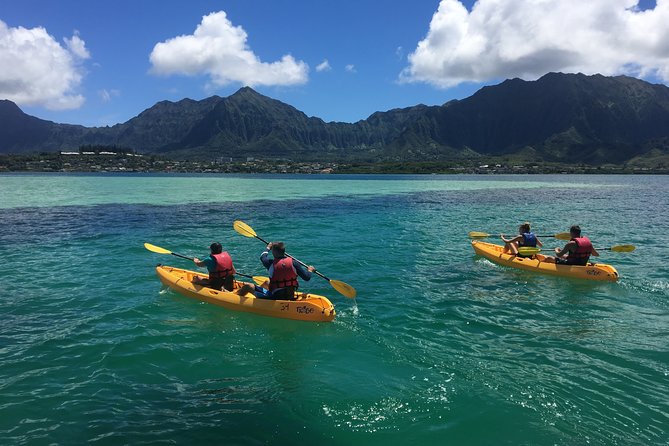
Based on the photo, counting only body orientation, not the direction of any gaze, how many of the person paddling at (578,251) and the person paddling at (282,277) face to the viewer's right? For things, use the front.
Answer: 0

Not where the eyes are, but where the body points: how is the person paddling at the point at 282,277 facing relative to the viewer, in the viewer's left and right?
facing away from the viewer and to the left of the viewer

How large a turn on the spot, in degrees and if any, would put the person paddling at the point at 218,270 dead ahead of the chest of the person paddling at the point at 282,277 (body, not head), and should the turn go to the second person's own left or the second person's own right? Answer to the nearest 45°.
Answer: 0° — they already face them

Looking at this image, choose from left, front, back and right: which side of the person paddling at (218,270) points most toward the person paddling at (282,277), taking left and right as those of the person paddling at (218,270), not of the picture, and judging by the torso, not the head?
back

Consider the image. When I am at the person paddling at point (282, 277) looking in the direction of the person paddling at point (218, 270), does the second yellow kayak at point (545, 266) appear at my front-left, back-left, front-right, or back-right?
back-right

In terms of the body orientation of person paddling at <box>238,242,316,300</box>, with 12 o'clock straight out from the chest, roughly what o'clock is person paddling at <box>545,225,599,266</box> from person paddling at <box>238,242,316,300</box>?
person paddling at <box>545,225,599,266</box> is roughly at 4 o'clock from person paddling at <box>238,242,316,300</box>.

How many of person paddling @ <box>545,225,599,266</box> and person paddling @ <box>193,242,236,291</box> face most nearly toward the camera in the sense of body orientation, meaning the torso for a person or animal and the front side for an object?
0

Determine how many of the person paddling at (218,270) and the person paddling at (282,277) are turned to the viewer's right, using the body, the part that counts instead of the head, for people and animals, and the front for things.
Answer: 0

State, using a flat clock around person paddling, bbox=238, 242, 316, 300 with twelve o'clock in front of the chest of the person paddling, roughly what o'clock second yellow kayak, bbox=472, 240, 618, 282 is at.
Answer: The second yellow kayak is roughly at 4 o'clock from the person paddling.

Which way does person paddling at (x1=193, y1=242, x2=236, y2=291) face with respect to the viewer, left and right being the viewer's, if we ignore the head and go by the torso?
facing away from the viewer and to the left of the viewer
